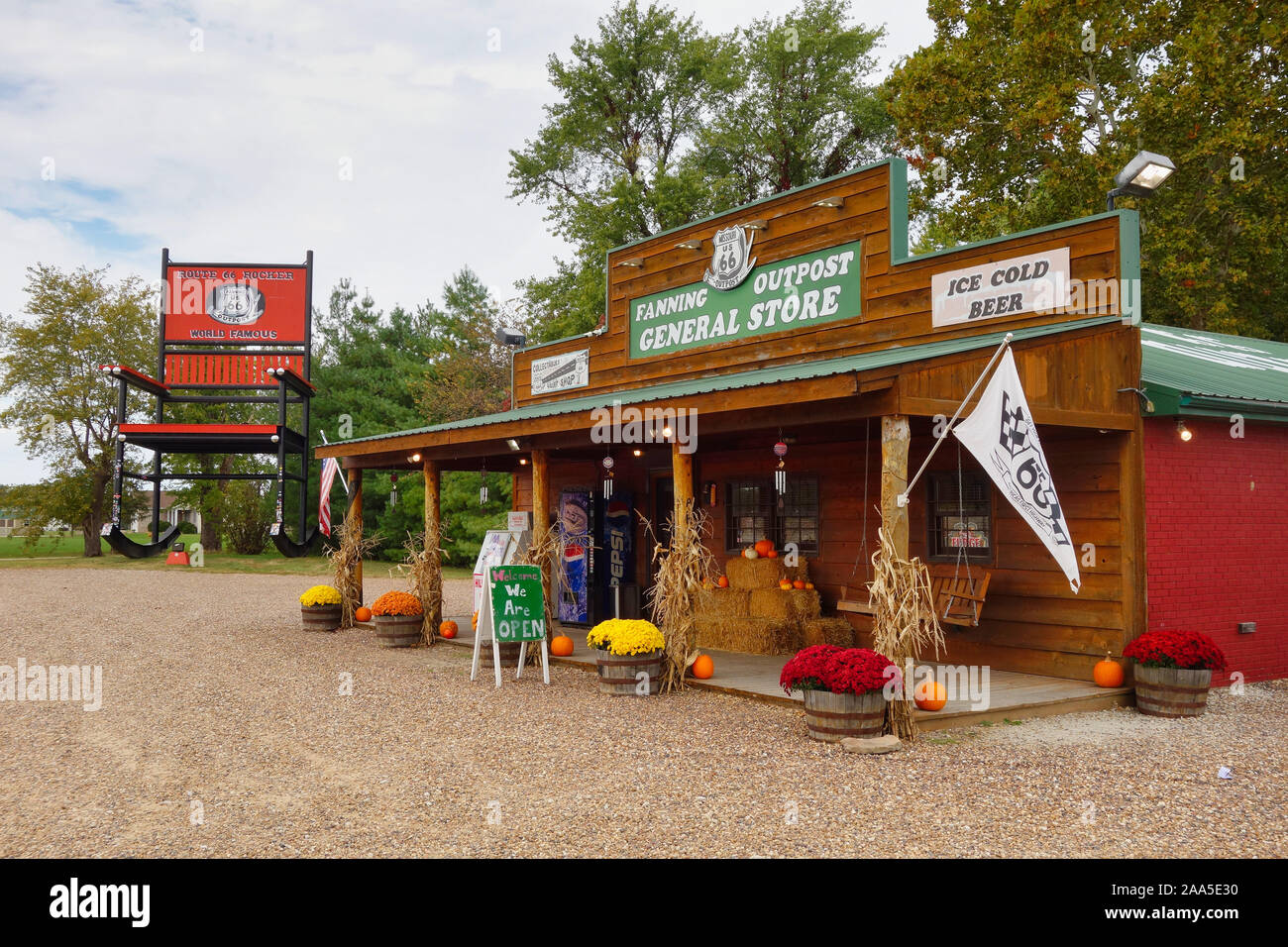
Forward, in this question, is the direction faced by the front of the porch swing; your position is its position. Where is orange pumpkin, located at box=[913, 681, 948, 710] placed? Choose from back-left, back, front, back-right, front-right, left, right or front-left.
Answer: front-left

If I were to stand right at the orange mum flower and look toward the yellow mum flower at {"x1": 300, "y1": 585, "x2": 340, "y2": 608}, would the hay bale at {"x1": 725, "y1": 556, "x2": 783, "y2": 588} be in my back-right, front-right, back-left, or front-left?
back-right

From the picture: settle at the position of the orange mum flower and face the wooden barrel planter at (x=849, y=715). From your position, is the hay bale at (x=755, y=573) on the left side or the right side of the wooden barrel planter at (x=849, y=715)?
left

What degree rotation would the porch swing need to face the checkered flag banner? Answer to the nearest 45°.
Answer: approximately 45° to its left

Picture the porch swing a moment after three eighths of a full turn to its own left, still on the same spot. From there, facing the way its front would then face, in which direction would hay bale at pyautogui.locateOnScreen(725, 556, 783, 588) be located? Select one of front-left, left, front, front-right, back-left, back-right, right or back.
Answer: back-left

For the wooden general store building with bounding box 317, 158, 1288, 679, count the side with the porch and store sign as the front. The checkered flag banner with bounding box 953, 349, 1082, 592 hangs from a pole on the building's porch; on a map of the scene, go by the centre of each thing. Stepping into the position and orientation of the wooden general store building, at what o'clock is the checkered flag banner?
The checkered flag banner is roughly at 10 o'clock from the wooden general store building.

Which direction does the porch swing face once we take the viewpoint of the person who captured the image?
facing the viewer and to the left of the viewer
